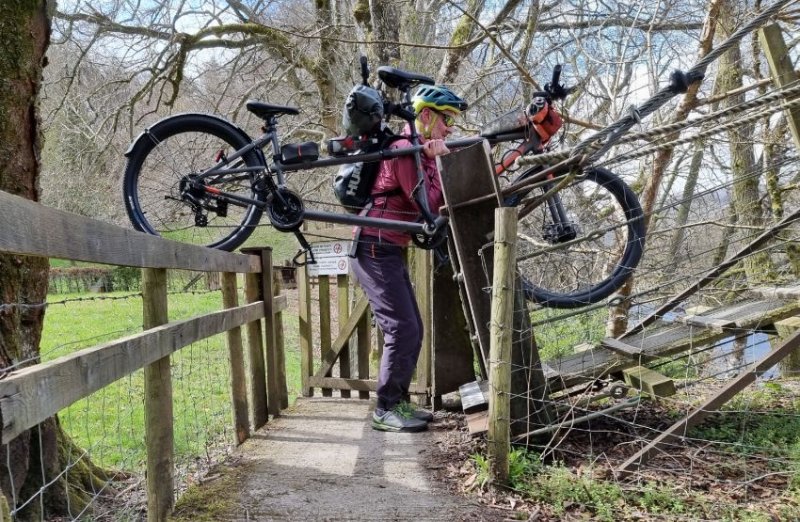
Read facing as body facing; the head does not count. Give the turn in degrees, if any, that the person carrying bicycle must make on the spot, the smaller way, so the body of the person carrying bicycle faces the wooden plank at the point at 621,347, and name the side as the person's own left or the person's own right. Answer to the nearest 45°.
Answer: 0° — they already face it

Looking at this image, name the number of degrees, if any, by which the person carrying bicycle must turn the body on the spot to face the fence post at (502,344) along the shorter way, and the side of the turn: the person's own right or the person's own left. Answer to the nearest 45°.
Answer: approximately 45° to the person's own right

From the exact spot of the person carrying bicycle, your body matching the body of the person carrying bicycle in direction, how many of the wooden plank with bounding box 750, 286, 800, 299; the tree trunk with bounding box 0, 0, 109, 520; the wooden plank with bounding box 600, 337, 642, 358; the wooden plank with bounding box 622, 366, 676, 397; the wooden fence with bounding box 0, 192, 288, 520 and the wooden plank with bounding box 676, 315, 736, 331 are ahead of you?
4

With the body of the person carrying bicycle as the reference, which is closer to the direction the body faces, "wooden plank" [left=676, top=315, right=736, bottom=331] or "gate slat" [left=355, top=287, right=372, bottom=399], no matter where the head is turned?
the wooden plank

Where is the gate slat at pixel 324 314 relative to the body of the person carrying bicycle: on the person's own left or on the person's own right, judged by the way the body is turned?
on the person's own left

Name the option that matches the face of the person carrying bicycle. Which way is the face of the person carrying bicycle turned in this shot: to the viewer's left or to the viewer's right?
to the viewer's right

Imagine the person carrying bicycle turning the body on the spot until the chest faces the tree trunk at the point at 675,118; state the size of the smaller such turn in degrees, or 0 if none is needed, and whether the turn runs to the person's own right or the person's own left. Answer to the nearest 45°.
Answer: approximately 45° to the person's own left

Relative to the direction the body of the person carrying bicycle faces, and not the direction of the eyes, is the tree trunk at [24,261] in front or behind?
behind

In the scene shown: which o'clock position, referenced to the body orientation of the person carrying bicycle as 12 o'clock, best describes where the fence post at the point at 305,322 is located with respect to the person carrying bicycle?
The fence post is roughly at 8 o'clock from the person carrying bicycle.

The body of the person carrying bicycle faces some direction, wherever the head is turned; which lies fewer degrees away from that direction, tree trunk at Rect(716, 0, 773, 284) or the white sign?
the tree trunk

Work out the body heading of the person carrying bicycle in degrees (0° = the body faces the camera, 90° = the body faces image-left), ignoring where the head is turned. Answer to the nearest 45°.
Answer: approximately 270°
